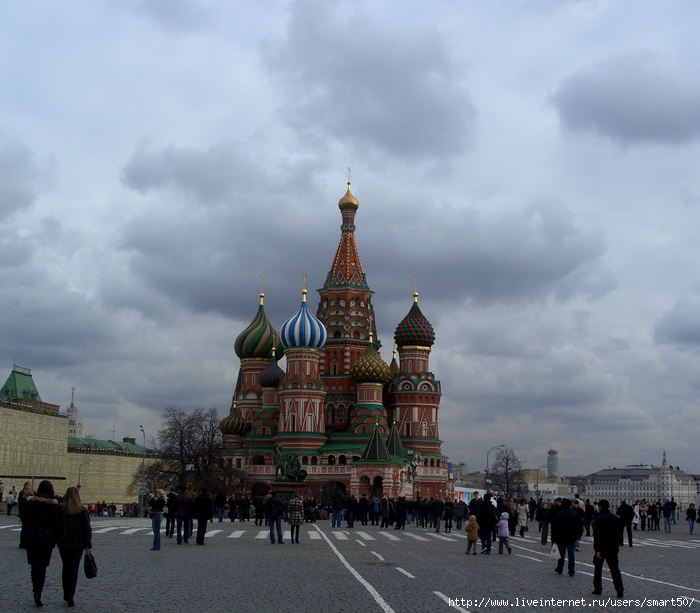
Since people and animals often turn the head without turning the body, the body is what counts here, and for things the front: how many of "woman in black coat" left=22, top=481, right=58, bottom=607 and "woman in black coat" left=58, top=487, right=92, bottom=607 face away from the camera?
2

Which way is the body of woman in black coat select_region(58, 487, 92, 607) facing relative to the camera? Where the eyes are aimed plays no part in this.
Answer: away from the camera

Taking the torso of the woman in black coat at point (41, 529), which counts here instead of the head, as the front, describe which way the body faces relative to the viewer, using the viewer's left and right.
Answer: facing away from the viewer

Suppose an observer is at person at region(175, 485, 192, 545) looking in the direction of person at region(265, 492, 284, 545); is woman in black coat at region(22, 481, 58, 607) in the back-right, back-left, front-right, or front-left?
back-right

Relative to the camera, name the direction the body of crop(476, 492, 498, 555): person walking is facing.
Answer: away from the camera

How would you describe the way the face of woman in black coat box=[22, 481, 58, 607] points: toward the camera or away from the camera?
away from the camera
